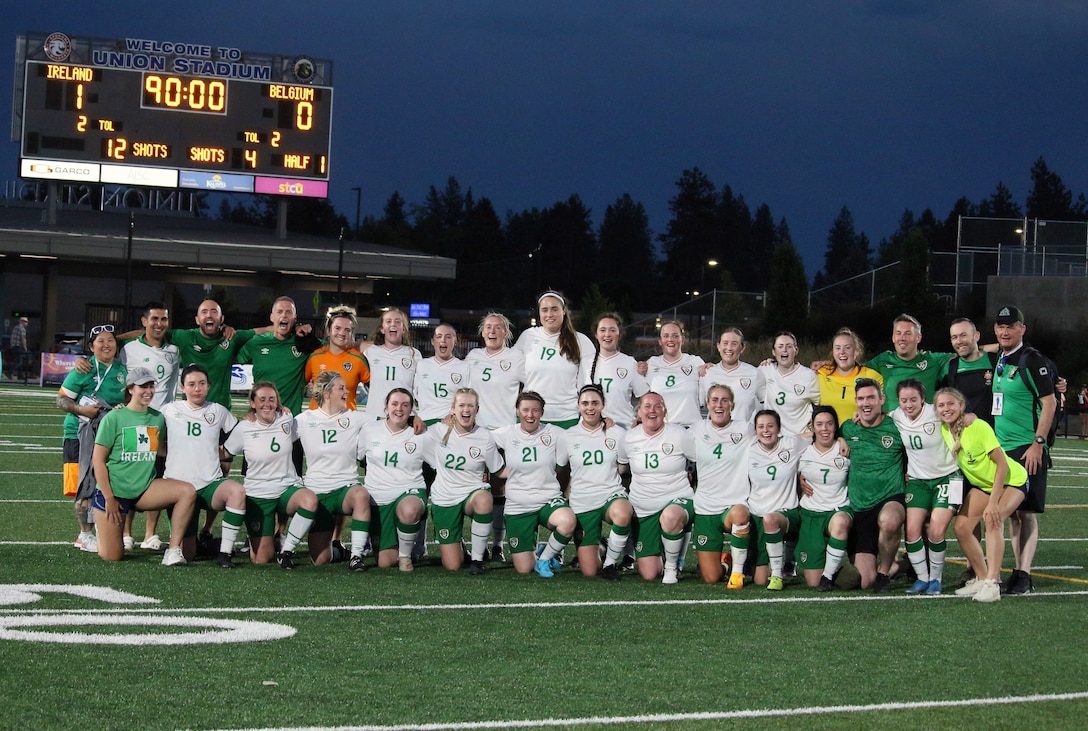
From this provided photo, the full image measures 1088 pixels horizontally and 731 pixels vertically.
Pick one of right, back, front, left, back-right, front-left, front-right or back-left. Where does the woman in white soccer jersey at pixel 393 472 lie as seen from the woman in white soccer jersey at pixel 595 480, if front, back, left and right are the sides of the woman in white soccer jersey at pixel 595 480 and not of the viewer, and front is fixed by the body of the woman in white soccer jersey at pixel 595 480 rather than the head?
right

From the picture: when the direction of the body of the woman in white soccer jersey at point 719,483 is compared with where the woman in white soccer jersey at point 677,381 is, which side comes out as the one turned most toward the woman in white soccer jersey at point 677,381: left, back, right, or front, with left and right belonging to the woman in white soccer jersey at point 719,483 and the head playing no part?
back

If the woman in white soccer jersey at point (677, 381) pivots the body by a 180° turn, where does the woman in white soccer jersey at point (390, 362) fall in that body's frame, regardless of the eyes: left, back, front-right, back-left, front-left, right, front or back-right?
left

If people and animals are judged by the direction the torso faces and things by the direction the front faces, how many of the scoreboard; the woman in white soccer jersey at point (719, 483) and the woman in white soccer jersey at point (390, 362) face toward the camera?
3

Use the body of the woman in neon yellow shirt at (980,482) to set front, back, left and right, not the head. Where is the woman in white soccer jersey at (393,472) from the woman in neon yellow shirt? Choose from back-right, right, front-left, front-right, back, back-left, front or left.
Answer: front-right

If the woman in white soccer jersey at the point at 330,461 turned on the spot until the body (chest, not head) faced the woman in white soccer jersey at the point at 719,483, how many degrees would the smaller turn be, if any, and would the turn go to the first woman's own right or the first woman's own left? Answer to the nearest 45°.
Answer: approximately 90° to the first woman's own left

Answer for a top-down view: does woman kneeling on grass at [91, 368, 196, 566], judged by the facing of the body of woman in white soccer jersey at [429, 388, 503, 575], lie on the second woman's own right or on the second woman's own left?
on the second woman's own right

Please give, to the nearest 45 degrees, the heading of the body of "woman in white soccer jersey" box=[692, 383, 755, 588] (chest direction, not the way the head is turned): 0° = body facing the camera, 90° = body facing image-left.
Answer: approximately 0°

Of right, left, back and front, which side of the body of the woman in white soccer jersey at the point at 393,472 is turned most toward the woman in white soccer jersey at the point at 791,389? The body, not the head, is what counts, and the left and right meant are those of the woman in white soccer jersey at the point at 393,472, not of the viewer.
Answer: left

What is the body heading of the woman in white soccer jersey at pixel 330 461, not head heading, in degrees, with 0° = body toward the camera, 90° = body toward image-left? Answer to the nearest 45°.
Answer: approximately 0°

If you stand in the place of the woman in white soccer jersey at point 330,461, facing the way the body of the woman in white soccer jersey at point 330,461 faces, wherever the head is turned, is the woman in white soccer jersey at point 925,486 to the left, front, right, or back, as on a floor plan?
left

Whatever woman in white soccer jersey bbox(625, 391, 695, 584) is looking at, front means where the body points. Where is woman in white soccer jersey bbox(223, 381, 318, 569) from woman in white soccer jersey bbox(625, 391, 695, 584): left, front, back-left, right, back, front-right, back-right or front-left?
right

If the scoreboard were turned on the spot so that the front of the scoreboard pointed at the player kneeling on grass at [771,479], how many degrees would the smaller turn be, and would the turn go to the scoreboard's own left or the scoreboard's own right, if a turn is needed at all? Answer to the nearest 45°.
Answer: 0° — it already faces them

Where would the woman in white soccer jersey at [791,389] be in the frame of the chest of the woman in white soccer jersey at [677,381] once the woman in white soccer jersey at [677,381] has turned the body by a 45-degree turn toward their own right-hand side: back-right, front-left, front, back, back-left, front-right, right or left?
back-left

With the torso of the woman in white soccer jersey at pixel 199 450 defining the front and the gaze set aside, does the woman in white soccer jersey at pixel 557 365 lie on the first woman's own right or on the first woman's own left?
on the first woman's own left
